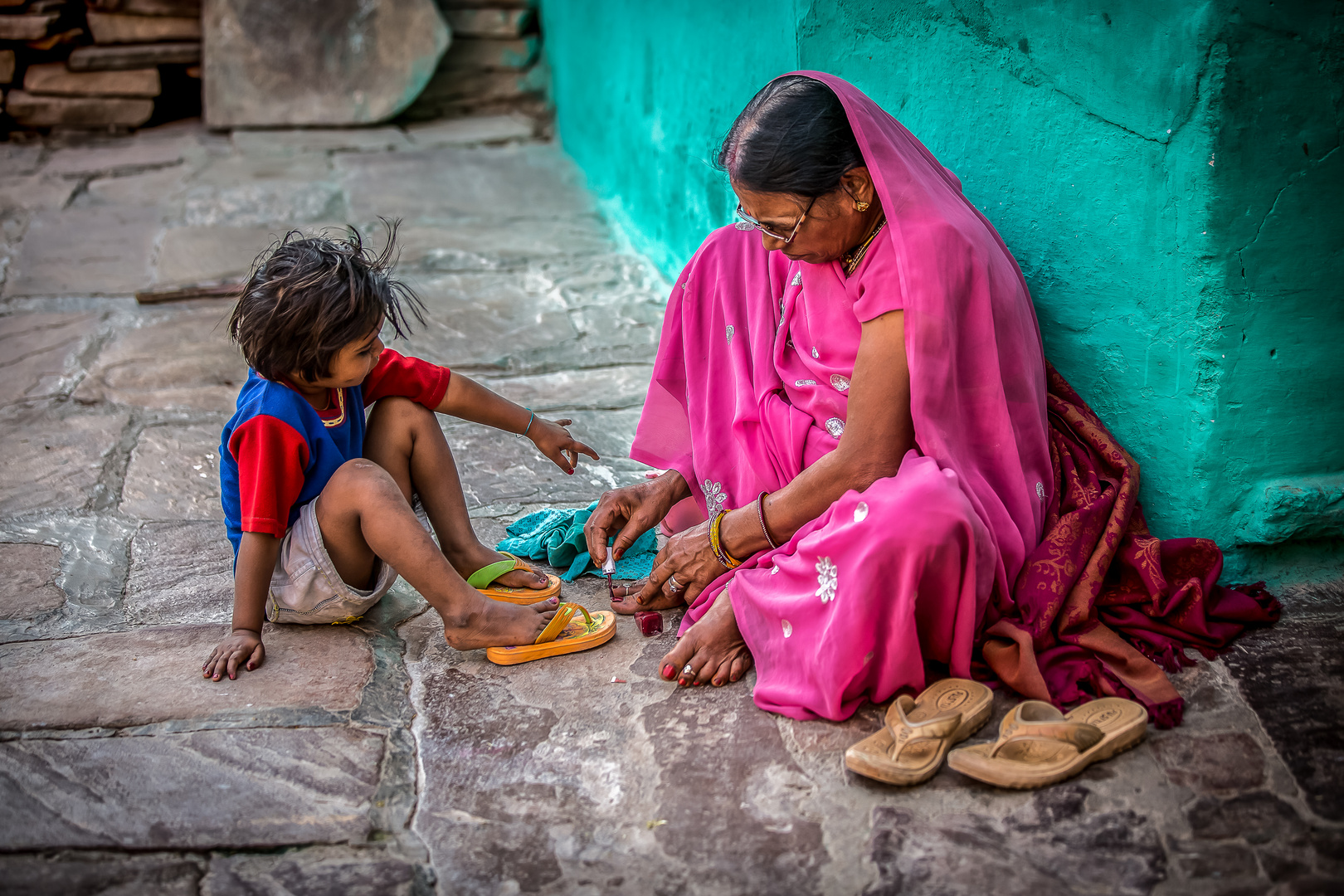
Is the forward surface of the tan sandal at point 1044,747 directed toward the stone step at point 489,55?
no

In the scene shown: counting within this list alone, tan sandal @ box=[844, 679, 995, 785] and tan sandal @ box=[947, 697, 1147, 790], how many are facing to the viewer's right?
0

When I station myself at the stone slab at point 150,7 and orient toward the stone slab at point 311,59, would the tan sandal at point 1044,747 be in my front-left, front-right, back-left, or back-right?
front-right

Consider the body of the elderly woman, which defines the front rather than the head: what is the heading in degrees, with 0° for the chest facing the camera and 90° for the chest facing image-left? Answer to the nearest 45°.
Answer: approximately 45°

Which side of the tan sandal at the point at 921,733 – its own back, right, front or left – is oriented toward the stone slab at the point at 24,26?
right

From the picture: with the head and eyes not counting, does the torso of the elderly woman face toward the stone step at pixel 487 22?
no

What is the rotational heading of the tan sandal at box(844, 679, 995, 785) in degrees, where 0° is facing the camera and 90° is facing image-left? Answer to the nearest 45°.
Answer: approximately 45°

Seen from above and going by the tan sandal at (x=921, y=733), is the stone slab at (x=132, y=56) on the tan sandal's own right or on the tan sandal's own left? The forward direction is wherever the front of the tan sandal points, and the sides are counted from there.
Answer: on the tan sandal's own right

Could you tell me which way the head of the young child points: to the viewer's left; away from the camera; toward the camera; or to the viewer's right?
to the viewer's right

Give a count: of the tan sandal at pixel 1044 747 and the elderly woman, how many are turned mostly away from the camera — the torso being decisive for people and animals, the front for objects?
0

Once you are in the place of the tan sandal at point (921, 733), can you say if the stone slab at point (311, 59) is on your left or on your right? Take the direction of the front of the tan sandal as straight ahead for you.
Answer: on your right

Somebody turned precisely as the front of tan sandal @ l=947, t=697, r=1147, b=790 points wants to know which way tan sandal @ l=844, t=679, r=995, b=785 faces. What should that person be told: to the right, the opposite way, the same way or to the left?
the same way

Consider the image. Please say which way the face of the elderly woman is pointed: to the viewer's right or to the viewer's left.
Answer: to the viewer's left

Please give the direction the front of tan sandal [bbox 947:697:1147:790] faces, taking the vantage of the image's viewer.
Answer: facing the viewer and to the left of the viewer

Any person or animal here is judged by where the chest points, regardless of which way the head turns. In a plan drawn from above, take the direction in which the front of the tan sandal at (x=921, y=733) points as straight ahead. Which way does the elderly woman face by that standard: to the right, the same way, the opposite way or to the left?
the same way

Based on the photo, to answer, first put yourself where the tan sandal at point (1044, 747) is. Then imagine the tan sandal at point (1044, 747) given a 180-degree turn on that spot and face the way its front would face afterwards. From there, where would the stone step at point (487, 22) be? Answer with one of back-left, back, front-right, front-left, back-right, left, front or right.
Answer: left

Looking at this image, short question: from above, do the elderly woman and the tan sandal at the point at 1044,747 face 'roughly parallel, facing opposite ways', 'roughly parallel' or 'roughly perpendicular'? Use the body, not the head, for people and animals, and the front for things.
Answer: roughly parallel

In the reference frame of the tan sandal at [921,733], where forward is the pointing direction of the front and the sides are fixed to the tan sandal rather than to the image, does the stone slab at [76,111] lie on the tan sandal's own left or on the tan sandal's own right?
on the tan sandal's own right

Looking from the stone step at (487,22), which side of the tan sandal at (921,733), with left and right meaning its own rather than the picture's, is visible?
right
